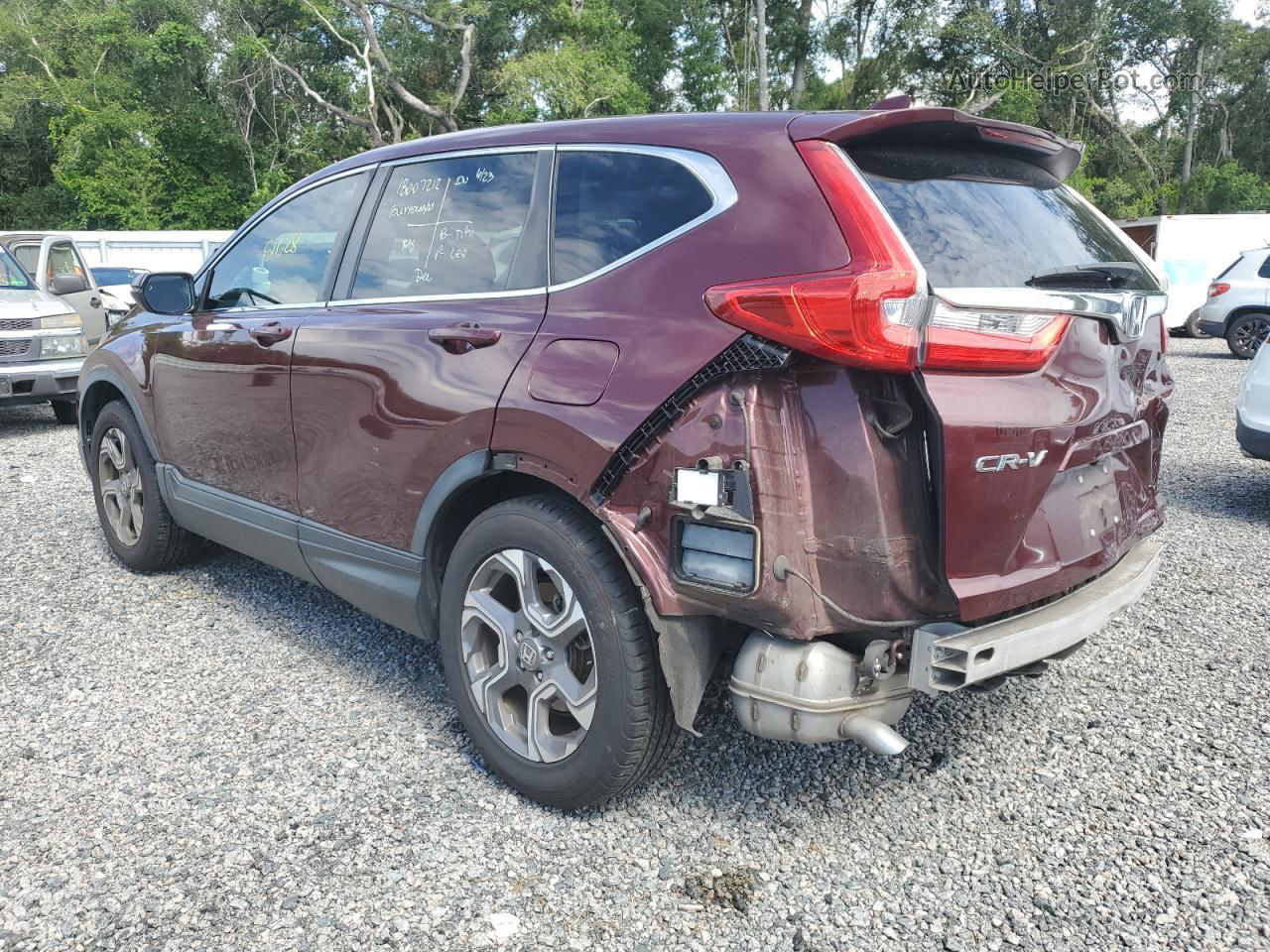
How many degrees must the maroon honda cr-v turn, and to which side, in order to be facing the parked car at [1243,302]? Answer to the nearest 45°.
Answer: approximately 90° to its right

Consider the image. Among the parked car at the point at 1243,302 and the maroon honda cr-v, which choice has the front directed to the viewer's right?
the parked car

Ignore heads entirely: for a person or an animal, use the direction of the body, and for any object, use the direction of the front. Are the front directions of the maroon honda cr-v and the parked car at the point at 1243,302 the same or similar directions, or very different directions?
very different directions

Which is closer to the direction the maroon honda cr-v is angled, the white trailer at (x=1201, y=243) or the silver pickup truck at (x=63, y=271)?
the silver pickup truck

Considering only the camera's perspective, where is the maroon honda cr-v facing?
facing away from the viewer and to the left of the viewer

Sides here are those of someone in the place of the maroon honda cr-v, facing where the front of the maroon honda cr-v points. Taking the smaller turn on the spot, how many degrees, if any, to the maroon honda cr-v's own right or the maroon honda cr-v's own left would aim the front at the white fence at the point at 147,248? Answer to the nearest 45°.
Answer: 0° — it already faces it

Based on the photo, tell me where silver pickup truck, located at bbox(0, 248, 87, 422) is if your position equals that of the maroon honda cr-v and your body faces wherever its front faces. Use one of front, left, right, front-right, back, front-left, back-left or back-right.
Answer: front

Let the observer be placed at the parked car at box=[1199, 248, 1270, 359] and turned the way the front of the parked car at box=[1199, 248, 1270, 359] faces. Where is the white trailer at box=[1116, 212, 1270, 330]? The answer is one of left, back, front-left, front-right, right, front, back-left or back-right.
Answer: left

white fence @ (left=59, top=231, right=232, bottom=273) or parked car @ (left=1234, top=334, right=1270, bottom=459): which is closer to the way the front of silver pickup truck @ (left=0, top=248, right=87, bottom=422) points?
the parked car

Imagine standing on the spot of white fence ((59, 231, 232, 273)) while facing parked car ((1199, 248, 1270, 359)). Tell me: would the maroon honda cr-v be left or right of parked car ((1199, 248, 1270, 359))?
right

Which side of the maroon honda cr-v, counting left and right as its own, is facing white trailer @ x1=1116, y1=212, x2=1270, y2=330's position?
right

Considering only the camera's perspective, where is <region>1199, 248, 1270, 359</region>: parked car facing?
facing to the right of the viewer

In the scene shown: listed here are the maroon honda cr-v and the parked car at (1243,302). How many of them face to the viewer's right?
1
